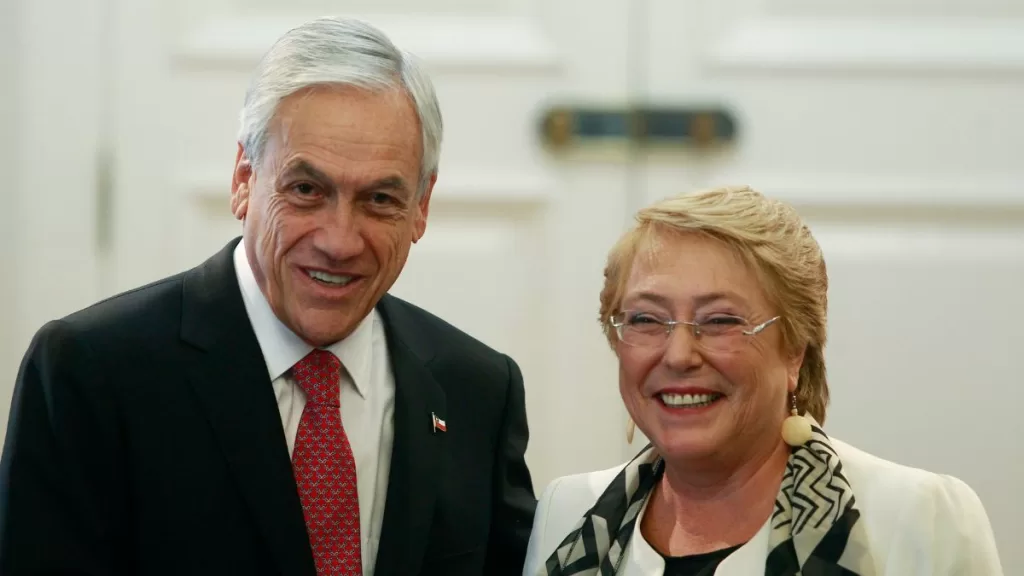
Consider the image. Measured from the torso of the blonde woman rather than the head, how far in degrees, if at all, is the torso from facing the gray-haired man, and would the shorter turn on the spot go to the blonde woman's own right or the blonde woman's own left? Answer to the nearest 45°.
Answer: approximately 45° to the blonde woman's own right

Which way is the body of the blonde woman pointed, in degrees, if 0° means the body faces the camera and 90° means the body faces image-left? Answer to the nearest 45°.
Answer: approximately 45°

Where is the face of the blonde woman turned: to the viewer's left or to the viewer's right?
to the viewer's left
